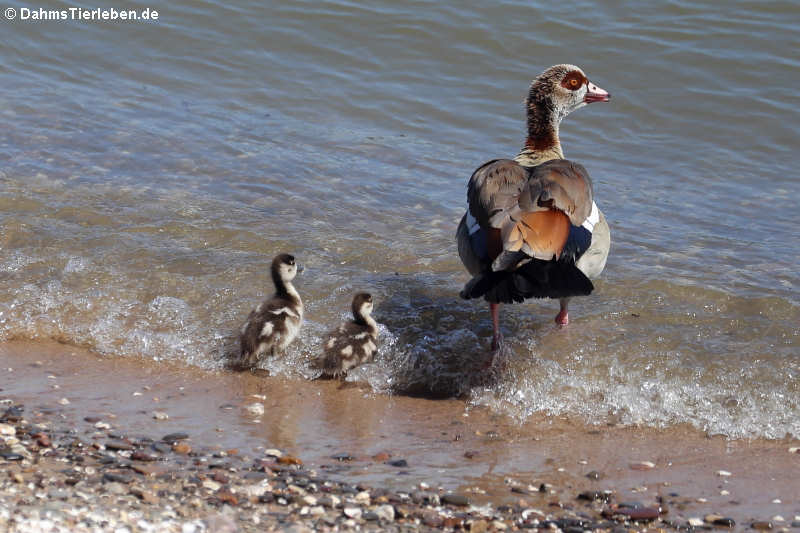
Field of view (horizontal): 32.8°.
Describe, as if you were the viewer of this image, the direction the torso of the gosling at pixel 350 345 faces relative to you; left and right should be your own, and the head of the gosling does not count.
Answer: facing away from the viewer and to the right of the viewer

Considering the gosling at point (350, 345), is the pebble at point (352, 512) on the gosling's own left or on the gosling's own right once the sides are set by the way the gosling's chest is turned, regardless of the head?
on the gosling's own right

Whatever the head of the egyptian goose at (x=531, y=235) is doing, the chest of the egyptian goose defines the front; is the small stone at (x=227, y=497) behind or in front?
behind

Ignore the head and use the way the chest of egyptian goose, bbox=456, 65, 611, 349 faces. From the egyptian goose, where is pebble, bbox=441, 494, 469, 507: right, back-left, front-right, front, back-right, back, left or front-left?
back

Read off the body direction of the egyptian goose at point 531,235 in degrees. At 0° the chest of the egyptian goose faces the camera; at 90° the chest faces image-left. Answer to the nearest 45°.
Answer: approximately 180°

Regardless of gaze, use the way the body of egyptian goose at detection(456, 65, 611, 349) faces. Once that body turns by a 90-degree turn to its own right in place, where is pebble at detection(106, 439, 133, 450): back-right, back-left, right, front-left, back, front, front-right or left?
back-right

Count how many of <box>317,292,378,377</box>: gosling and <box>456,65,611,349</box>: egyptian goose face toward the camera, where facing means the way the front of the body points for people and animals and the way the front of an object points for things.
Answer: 0

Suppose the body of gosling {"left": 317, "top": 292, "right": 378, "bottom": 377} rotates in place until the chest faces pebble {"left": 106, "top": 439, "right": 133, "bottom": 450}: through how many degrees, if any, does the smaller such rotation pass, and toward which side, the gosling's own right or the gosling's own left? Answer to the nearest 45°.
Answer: approximately 180°

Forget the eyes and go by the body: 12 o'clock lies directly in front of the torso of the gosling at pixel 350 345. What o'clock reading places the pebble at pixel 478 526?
The pebble is roughly at 4 o'clock from the gosling.

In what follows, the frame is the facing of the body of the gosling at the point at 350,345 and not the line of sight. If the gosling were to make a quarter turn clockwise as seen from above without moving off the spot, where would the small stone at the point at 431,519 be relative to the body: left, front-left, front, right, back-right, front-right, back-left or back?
front-right

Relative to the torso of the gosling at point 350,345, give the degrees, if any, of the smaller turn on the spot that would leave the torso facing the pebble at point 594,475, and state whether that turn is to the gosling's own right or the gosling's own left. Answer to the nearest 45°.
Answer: approximately 90° to the gosling's own right

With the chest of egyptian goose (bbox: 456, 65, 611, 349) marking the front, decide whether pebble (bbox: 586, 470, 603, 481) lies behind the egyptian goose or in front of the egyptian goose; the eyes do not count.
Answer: behind
